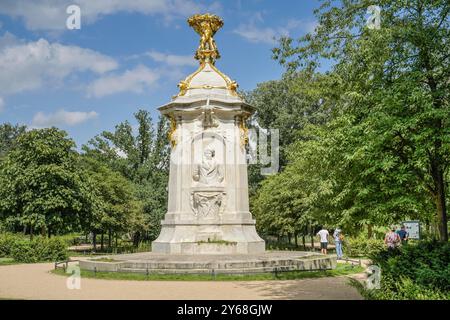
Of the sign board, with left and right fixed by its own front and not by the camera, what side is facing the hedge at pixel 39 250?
right

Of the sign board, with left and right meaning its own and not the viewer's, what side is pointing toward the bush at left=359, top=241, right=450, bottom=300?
front

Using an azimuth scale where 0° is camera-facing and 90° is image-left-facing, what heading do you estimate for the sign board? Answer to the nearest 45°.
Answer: approximately 0°

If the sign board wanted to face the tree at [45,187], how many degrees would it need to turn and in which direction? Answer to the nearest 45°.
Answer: approximately 90° to its right

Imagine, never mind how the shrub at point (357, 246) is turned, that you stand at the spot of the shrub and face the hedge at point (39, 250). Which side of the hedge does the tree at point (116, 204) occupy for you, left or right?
right

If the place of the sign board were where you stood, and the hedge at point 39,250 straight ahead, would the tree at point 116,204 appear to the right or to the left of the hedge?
right

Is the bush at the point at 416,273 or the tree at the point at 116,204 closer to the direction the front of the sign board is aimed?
the bush

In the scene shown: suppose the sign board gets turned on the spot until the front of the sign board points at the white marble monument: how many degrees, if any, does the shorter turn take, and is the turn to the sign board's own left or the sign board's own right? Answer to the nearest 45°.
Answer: approximately 45° to the sign board's own right

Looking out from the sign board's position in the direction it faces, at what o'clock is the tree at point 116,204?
The tree is roughly at 4 o'clock from the sign board.

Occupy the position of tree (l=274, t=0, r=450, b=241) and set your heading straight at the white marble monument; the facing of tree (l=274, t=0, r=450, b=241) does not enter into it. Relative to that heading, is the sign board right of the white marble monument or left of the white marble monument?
right
